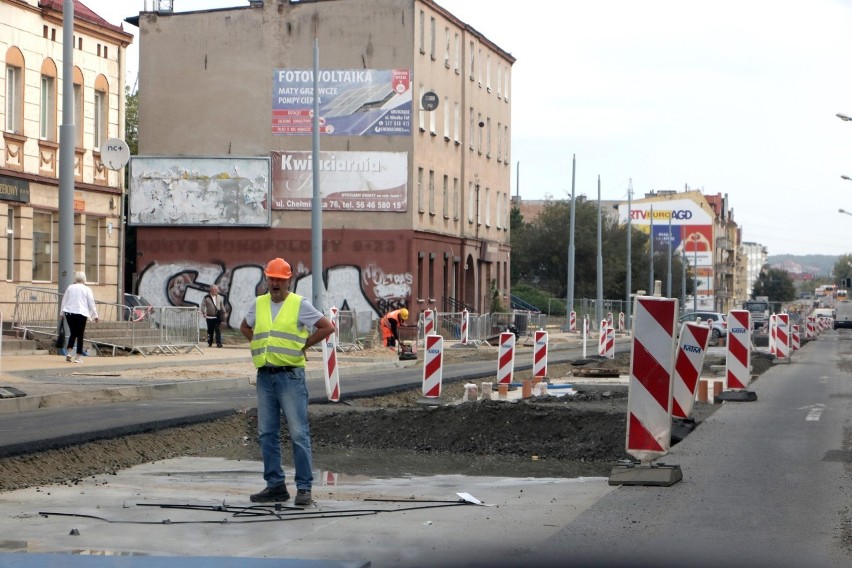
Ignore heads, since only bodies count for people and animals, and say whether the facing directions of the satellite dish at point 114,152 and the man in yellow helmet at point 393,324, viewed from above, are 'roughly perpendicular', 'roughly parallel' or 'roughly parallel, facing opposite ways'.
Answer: roughly perpendicular

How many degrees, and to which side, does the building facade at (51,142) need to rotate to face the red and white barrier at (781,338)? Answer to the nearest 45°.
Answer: approximately 45° to its left

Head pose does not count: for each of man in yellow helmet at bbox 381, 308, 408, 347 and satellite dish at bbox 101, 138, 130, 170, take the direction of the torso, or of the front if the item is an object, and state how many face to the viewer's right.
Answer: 1

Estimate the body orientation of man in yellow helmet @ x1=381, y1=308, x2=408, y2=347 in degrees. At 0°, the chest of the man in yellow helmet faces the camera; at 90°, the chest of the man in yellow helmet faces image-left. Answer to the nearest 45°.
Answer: approximately 270°

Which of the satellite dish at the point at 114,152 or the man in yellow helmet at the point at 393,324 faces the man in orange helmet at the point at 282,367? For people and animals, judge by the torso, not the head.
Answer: the satellite dish

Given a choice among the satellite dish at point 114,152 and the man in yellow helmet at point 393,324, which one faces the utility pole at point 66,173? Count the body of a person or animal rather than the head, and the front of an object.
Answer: the satellite dish

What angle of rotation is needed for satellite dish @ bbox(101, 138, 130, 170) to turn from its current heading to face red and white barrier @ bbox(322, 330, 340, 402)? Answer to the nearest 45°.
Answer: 0° — it already faces it
